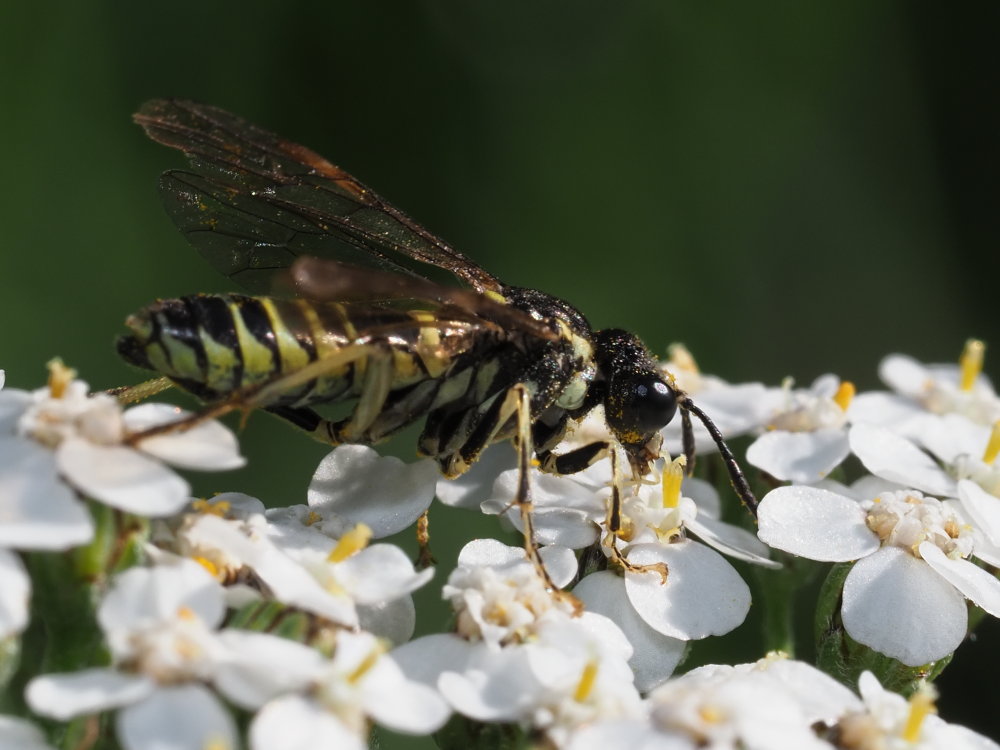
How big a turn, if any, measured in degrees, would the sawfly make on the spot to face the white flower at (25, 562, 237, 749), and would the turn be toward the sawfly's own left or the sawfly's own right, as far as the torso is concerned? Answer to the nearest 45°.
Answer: approximately 90° to the sawfly's own right

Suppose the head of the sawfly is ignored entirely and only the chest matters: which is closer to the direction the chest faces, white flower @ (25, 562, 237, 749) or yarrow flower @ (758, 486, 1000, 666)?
the yarrow flower

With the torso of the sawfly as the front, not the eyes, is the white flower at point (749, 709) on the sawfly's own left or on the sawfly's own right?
on the sawfly's own right

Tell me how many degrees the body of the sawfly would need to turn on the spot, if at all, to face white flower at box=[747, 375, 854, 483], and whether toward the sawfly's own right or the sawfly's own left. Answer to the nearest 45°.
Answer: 0° — it already faces it

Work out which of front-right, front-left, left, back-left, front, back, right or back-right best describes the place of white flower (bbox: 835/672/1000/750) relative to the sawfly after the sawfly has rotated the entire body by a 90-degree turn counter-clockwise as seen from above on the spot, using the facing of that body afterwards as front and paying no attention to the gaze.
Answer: back-right

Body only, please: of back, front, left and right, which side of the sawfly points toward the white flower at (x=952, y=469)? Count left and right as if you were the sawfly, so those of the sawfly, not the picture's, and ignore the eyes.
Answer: front

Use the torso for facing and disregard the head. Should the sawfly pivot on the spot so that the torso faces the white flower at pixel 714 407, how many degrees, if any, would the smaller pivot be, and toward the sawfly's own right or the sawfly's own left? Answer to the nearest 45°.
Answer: approximately 45° to the sawfly's own left

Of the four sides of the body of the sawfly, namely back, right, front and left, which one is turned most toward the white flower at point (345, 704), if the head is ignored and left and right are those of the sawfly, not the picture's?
right

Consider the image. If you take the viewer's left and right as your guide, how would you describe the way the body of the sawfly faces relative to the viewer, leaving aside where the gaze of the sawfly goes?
facing to the right of the viewer

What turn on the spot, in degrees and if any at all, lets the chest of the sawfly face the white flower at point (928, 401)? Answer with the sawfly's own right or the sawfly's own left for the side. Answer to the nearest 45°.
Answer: approximately 45° to the sawfly's own left

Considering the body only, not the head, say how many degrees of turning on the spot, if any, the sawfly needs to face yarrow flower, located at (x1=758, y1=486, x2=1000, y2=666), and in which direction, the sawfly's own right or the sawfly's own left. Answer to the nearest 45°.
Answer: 0° — it already faces it

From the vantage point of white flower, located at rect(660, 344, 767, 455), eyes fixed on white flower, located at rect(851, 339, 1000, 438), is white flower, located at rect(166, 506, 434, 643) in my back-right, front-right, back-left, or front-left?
back-right
